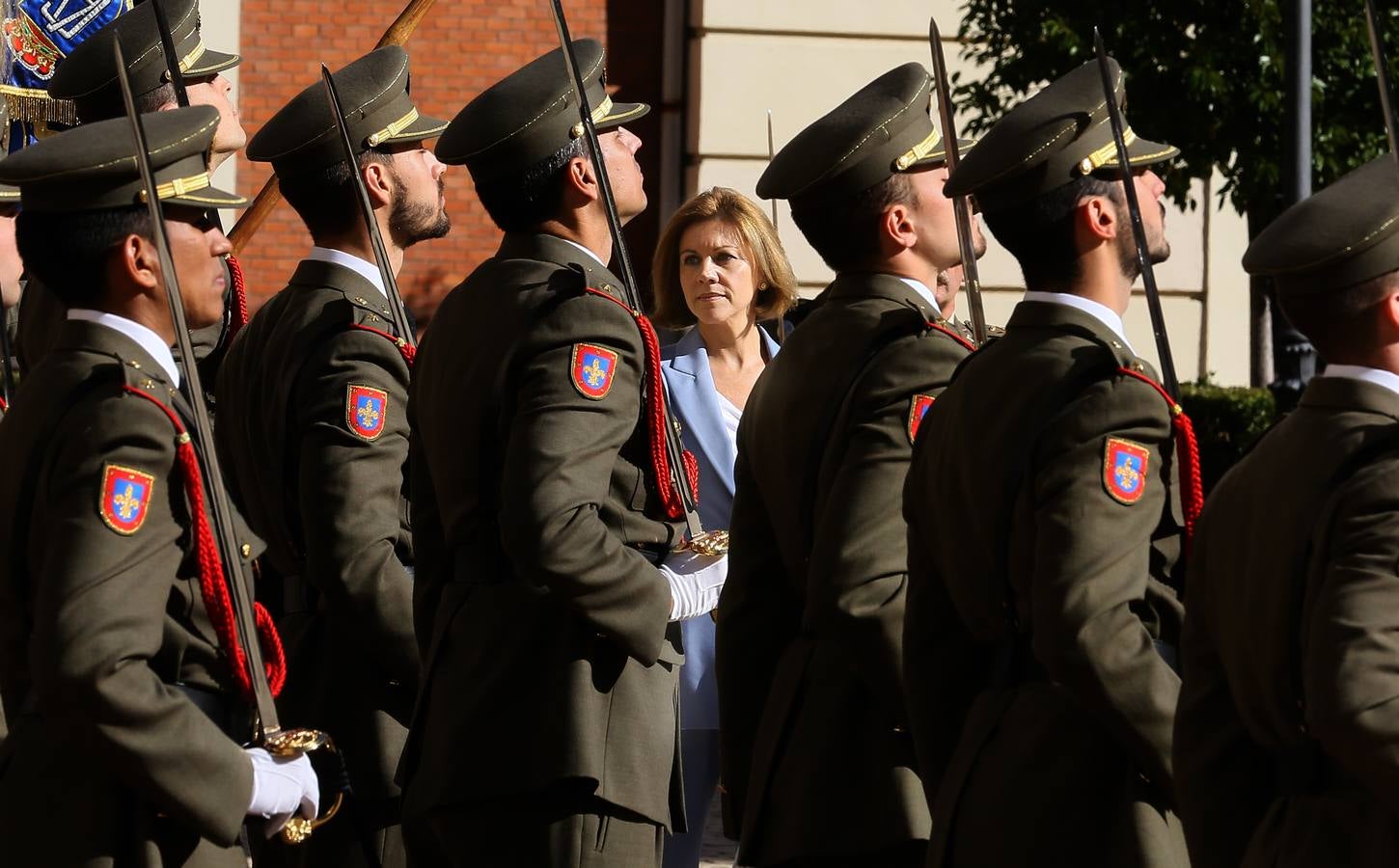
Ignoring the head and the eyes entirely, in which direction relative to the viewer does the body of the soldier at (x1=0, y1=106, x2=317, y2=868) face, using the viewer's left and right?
facing to the right of the viewer

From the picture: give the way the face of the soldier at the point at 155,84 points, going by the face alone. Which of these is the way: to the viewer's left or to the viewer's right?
to the viewer's right

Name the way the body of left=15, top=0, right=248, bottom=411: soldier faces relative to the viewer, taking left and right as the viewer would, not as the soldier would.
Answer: facing to the right of the viewer

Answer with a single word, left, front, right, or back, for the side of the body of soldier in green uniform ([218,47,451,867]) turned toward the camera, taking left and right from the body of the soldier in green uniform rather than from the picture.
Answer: right

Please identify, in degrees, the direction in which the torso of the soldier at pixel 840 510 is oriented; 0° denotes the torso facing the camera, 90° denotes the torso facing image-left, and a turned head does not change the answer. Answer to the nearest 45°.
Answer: approximately 225°
